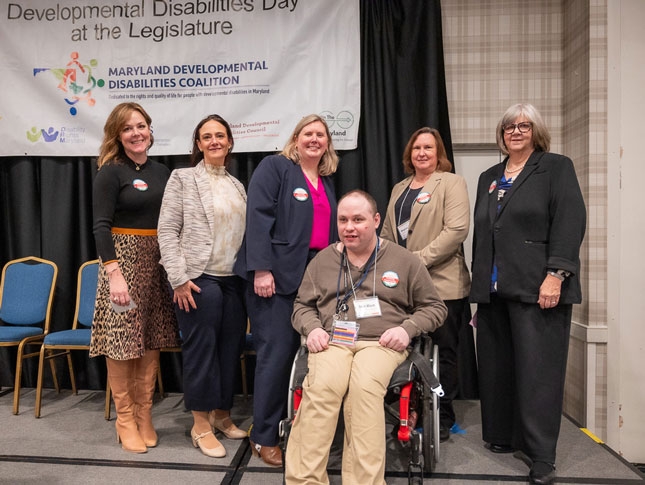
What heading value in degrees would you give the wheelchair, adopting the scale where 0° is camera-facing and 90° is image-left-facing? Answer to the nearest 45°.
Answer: approximately 0°

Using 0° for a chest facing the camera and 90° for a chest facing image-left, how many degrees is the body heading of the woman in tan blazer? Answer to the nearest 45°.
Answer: approximately 45°

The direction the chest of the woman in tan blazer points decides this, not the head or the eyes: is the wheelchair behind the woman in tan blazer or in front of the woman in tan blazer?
in front

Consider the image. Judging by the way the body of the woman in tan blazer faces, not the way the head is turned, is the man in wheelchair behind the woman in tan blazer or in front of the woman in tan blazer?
in front

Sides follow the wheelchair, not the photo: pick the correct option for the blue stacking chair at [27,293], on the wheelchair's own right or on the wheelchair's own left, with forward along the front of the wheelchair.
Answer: on the wheelchair's own right

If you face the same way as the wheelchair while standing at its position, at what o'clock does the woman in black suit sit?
The woman in black suit is roughly at 8 o'clock from the wheelchair.

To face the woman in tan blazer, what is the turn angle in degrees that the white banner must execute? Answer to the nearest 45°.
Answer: approximately 45° to its left

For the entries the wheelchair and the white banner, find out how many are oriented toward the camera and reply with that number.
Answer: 2

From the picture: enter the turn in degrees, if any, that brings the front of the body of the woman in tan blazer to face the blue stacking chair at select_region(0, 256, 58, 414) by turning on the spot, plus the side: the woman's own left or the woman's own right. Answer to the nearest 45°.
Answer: approximately 45° to the woman's own right

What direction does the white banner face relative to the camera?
toward the camera

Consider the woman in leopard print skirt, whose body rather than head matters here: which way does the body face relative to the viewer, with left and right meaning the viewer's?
facing the viewer and to the right of the viewer
